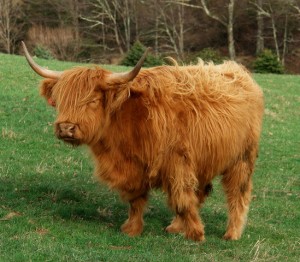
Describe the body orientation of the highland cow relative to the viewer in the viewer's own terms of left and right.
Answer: facing the viewer and to the left of the viewer
